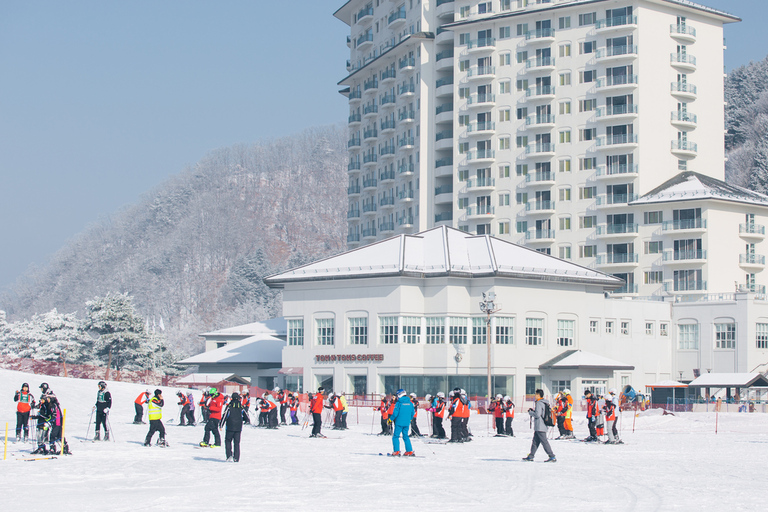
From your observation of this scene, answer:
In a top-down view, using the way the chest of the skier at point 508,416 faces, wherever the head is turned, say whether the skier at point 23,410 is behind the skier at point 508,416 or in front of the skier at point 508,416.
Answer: in front

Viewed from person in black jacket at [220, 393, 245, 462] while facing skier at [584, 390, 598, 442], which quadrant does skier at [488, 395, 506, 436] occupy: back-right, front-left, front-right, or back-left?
front-left

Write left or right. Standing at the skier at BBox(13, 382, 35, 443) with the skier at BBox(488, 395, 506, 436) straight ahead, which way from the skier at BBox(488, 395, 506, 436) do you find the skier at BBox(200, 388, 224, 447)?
right

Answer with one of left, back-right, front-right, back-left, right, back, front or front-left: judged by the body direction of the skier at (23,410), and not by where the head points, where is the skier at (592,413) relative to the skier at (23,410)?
left

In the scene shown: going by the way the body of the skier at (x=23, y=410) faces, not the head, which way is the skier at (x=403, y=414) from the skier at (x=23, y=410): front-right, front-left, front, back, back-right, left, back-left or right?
front-left

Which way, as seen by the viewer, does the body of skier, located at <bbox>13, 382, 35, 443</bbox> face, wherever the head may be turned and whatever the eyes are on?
toward the camera

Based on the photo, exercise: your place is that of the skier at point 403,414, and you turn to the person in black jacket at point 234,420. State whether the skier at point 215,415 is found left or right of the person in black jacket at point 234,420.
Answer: right
